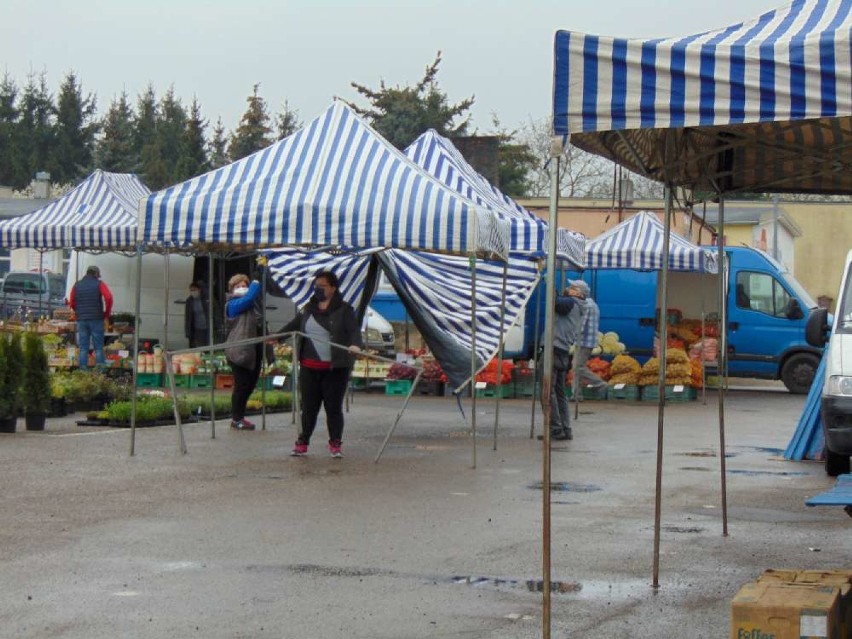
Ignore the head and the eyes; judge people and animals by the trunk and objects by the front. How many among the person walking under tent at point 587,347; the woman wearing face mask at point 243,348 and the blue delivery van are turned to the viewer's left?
1

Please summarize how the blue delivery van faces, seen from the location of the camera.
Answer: facing to the right of the viewer

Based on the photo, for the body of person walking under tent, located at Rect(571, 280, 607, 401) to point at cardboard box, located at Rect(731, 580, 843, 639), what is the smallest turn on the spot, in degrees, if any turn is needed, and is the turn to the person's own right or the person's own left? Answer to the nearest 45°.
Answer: approximately 90° to the person's own left

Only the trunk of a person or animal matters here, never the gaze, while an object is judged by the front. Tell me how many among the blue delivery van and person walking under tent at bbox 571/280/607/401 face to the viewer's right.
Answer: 1

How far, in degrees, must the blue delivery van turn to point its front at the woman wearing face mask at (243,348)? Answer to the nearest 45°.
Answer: approximately 135° to its right

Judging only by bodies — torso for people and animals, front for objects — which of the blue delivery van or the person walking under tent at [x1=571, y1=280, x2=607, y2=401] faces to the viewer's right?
the blue delivery van

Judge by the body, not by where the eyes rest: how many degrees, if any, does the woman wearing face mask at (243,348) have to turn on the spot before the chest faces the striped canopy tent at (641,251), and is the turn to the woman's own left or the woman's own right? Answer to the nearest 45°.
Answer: approximately 90° to the woman's own left

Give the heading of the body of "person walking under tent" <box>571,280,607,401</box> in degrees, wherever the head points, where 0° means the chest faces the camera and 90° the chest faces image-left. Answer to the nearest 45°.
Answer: approximately 90°

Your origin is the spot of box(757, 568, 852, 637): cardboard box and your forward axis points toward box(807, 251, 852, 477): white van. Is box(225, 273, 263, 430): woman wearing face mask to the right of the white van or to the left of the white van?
left
